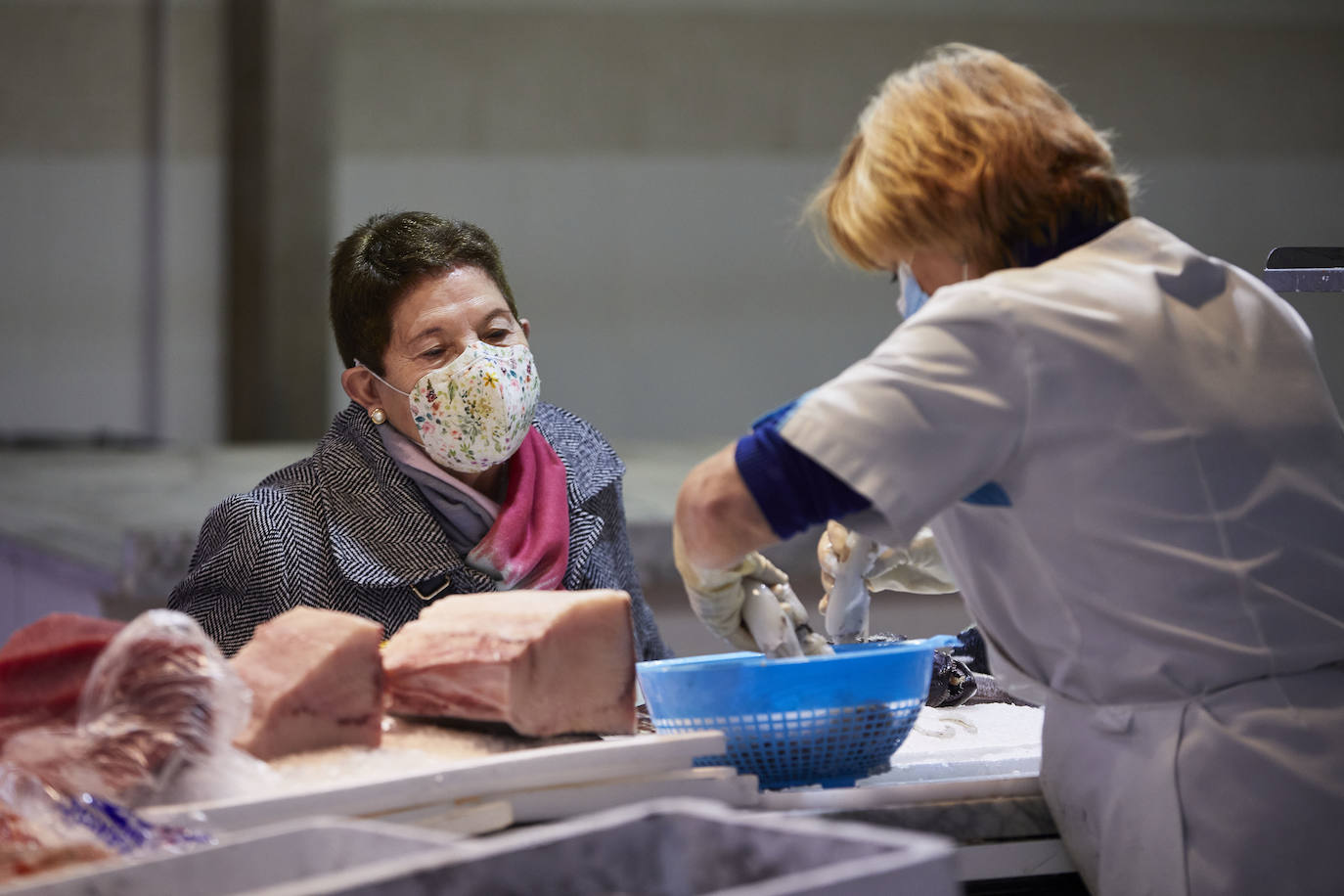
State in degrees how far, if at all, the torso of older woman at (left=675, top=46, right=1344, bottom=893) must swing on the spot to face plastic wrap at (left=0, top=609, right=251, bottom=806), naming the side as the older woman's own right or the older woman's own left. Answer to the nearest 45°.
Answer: approximately 90° to the older woman's own left

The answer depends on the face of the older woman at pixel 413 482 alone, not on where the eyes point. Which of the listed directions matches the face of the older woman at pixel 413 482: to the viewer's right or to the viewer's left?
to the viewer's right

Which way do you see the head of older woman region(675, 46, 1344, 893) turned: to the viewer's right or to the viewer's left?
to the viewer's left

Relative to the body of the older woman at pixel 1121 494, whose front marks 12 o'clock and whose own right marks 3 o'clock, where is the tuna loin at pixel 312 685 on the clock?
The tuna loin is roughly at 10 o'clock from the older woman.

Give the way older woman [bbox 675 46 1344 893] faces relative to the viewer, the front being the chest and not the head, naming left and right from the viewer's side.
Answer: facing away from the viewer and to the left of the viewer

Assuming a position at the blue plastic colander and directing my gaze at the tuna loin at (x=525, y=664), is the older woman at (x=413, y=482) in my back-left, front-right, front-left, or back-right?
front-right

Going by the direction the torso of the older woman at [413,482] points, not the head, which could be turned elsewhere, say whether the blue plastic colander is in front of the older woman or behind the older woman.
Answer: in front

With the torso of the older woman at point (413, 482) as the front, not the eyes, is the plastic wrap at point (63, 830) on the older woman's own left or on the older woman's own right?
on the older woman's own right

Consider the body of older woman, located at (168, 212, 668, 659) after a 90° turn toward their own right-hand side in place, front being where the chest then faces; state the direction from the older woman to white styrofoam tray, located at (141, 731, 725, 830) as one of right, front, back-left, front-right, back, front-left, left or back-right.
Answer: front-left

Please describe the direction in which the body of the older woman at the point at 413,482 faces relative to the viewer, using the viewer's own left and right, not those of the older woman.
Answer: facing the viewer and to the right of the viewer

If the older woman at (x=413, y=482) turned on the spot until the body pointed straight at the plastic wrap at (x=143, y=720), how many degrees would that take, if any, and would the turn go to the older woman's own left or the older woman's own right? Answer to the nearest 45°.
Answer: approximately 45° to the older woman's own right

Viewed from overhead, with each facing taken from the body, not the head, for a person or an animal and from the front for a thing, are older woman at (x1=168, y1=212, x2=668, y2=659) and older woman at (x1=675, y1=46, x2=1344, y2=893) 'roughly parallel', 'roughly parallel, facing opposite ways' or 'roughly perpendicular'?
roughly parallel, facing opposite ways
